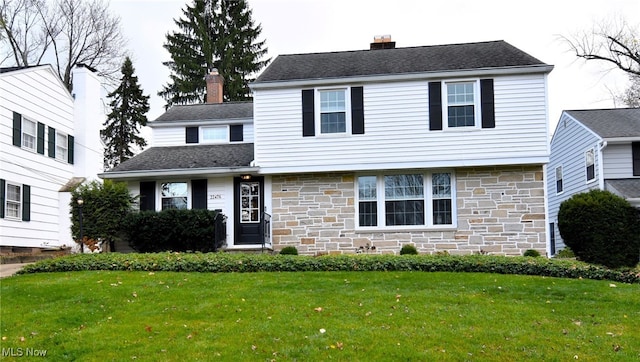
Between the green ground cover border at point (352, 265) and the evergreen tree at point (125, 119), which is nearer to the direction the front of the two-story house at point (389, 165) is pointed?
the green ground cover border

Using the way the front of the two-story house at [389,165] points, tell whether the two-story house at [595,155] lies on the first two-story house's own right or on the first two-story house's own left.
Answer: on the first two-story house's own left

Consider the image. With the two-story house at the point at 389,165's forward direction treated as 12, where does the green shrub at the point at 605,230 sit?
The green shrub is roughly at 10 o'clock from the two-story house.

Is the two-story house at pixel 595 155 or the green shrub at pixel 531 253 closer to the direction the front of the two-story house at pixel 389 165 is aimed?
the green shrub

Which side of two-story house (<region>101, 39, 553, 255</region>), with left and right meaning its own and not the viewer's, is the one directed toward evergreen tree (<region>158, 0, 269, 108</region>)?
back

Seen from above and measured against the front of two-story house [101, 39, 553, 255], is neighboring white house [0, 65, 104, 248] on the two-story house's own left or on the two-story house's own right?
on the two-story house's own right

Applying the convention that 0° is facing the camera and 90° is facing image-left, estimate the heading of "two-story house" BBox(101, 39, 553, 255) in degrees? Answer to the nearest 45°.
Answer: approximately 0°

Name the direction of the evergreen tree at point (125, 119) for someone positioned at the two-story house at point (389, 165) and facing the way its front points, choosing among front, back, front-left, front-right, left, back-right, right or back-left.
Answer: back-right

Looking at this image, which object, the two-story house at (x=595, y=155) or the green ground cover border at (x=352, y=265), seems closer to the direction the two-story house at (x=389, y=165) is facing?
the green ground cover border
